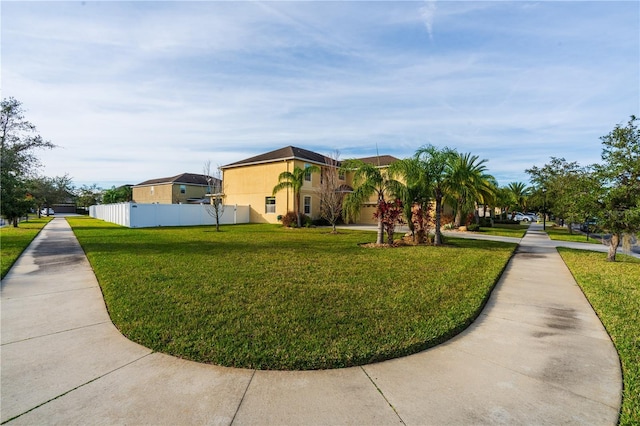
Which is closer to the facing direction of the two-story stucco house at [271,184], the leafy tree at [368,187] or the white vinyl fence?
the leafy tree

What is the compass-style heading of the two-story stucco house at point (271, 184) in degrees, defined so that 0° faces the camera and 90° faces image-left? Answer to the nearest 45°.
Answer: approximately 315°

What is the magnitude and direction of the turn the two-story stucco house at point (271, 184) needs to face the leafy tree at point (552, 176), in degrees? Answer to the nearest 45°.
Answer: approximately 45° to its left

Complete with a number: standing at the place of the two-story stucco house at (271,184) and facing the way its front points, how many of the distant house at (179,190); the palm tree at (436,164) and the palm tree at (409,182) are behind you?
1

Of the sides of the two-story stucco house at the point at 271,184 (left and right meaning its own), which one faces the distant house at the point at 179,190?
back

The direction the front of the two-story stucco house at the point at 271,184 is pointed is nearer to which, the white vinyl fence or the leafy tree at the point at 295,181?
the leafy tree
